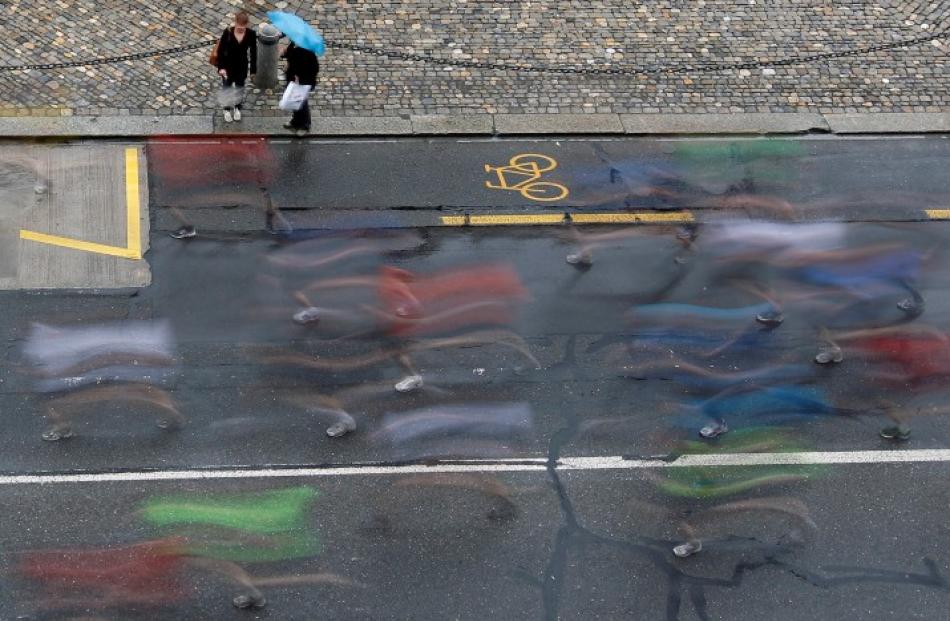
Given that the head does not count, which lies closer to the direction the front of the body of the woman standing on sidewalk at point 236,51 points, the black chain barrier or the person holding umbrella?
the person holding umbrella

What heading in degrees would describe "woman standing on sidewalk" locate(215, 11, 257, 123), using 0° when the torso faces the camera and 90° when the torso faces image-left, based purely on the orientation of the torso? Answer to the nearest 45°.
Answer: approximately 0°

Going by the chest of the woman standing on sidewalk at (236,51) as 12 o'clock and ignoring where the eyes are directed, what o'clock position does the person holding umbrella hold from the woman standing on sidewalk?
The person holding umbrella is roughly at 10 o'clock from the woman standing on sidewalk.

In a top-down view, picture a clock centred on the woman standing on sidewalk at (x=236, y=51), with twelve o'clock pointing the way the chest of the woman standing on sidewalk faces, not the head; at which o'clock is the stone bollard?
The stone bollard is roughly at 7 o'clock from the woman standing on sidewalk.

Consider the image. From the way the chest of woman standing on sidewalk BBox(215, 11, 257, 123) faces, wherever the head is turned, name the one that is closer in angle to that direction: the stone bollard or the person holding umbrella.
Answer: the person holding umbrella
